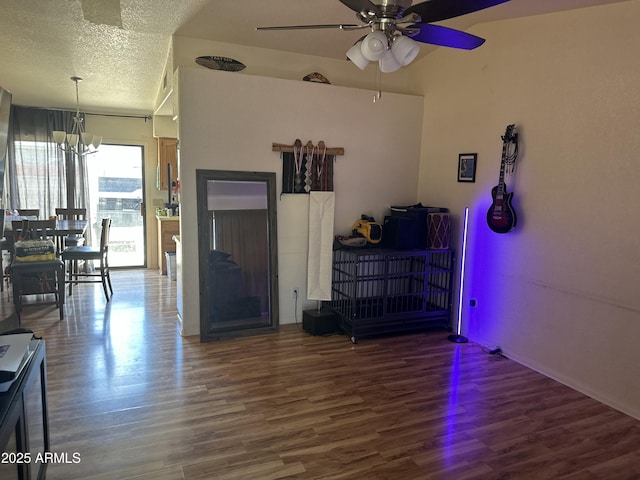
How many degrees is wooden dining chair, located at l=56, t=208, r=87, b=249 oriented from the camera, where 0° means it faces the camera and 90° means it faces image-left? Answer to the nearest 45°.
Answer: approximately 0°

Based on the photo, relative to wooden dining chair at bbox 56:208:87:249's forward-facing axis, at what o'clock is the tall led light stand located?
The tall led light stand is roughly at 11 o'clock from the wooden dining chair.

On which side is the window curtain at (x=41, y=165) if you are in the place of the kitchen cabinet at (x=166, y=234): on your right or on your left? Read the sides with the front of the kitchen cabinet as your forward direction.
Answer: on your right
